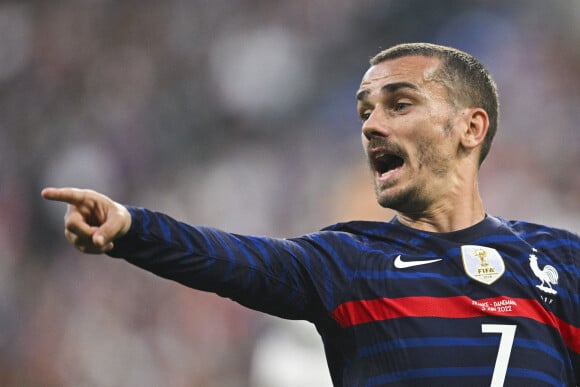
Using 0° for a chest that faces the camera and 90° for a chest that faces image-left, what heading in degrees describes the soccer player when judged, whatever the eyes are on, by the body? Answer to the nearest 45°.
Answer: approximately 0°

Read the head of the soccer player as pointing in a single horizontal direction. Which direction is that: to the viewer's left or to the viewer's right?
to the viewer's left
